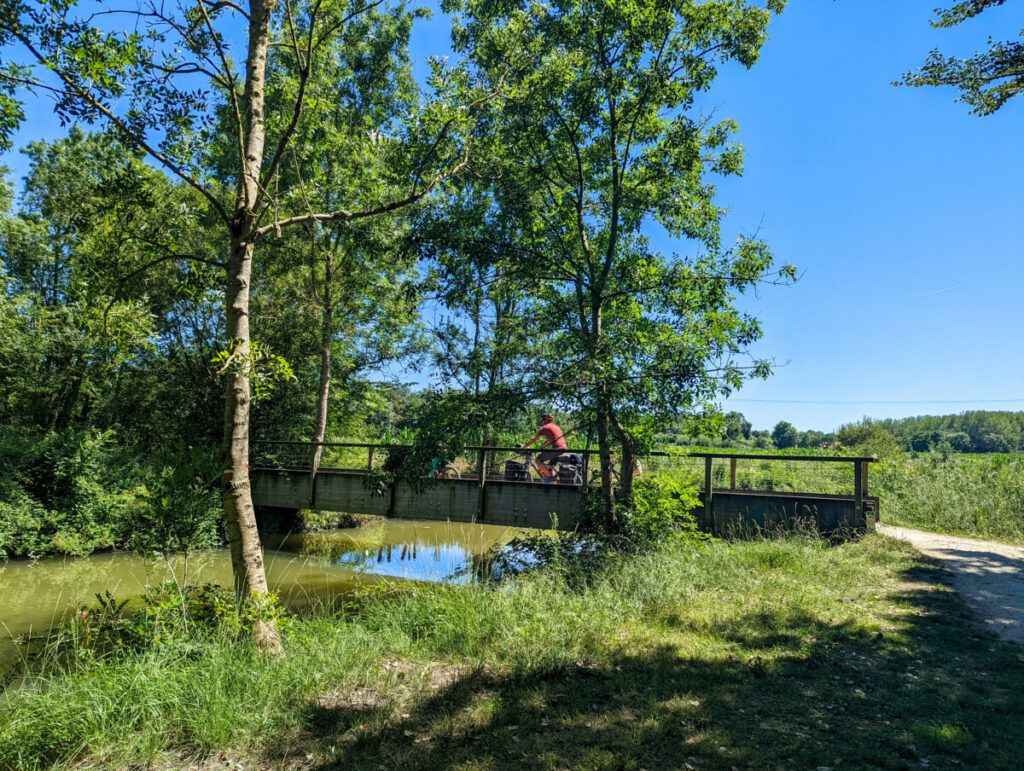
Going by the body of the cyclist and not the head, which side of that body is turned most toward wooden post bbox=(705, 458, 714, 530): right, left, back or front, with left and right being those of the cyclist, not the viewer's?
back

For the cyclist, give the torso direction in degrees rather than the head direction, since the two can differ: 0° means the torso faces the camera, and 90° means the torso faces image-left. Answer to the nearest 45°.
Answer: approximately 90°
